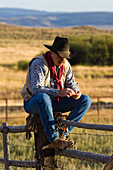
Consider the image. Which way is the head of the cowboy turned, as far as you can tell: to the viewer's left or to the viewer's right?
to the viewer's right

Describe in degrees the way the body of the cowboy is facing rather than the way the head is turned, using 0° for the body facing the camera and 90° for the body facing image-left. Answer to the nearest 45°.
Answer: approximately 315°
